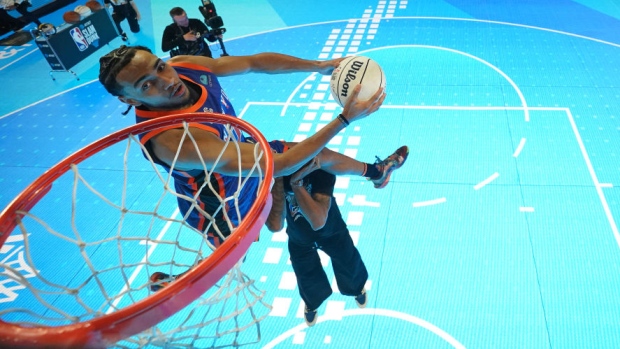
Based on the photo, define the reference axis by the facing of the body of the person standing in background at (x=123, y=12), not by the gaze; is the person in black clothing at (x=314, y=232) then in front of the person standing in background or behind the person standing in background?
in front

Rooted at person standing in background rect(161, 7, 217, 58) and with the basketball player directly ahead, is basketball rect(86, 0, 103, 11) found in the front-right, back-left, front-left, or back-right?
back-right

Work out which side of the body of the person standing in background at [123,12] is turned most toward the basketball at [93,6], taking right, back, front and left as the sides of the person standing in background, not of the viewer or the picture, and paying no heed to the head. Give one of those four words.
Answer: right

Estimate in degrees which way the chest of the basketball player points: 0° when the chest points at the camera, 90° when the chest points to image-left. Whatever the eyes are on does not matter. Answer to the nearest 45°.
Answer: approximately 315°

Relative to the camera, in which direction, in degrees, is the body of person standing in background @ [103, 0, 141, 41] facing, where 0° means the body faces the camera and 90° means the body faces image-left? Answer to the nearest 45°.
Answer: approximately 0°

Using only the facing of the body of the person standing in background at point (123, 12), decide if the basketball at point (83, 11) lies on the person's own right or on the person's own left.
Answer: on the person's own right

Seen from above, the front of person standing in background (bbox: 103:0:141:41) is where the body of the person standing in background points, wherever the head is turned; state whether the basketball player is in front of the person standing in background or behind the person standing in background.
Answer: in front
